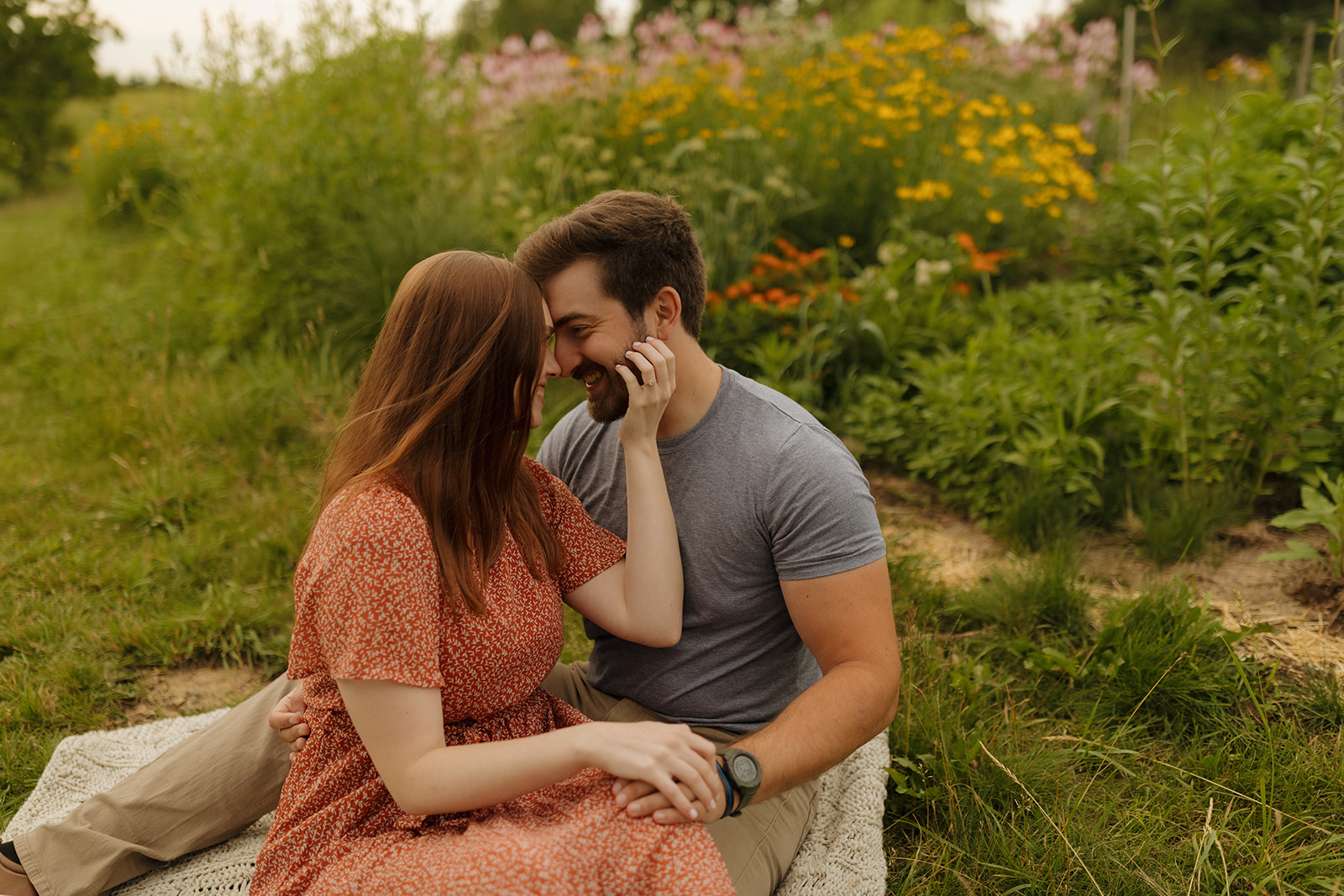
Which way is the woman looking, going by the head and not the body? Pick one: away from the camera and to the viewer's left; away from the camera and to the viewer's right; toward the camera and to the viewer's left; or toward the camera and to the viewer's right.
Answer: away from the camera and to the viewer's right

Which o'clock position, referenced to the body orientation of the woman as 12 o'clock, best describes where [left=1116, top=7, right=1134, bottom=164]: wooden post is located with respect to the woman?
The wooden post is roughly at 9 o'clock from the woman.

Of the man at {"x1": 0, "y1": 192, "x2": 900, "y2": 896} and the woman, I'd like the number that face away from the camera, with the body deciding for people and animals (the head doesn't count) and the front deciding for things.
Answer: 0

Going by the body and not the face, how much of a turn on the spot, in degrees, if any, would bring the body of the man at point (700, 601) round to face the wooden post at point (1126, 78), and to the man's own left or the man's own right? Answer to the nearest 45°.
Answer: approximately 180°

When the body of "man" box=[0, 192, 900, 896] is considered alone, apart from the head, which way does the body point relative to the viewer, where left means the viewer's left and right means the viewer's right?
facing the viewer and to the left of the viewer

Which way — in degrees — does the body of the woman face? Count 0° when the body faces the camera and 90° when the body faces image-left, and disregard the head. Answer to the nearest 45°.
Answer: approximately 315°

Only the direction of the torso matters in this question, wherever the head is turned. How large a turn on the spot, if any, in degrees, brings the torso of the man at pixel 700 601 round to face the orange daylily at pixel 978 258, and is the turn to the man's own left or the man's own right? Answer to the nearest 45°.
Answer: approximately 180°

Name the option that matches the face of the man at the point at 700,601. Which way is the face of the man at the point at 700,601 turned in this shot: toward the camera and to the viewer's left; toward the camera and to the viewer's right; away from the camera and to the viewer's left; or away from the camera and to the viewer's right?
toward the camera and to the viewer's left

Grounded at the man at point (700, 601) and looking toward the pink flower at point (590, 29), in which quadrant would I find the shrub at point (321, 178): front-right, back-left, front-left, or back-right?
front-left
